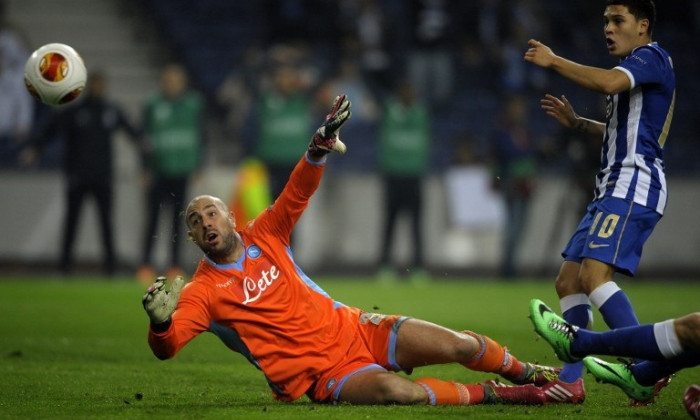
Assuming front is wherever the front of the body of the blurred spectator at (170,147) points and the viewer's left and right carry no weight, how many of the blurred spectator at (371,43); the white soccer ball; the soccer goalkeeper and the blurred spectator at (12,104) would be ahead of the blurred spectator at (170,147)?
2

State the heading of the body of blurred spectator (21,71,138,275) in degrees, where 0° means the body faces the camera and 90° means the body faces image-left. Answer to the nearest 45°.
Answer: approximately 0°

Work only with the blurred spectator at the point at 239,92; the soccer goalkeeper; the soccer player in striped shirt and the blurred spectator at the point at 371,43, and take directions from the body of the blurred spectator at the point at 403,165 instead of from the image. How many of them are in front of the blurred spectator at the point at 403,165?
2

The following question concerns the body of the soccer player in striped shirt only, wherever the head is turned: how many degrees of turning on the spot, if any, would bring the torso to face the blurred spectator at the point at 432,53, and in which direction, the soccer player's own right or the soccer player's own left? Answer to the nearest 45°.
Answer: approximately 90° to the soccer player's own right

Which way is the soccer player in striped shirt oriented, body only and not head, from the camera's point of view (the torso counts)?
to the viewer's left

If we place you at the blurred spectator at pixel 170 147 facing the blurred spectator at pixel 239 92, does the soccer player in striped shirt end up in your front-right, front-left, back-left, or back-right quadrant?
back-right

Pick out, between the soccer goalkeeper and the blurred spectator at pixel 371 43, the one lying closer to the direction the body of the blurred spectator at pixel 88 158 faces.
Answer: the soccer goalkeeper
